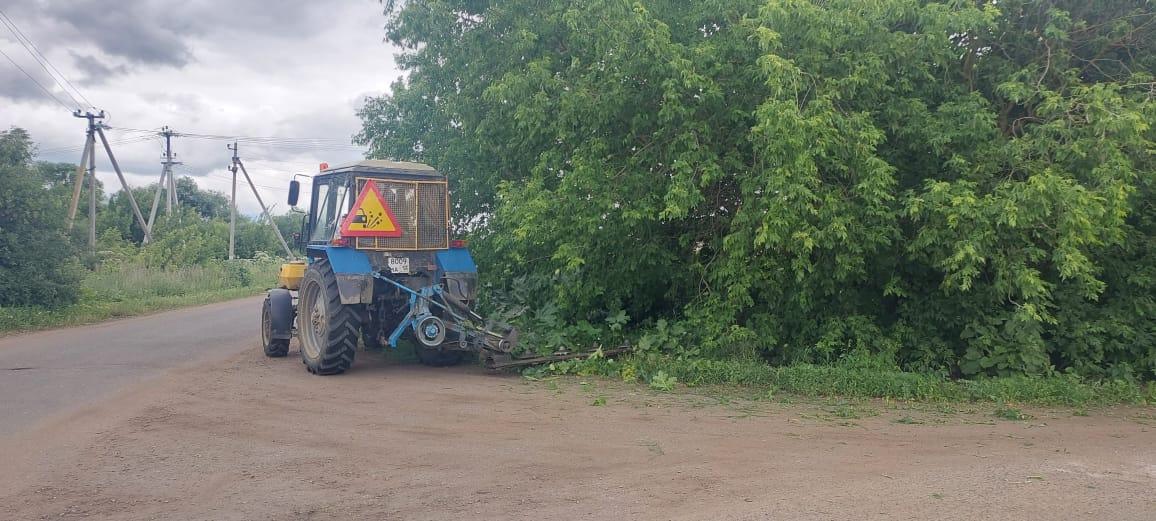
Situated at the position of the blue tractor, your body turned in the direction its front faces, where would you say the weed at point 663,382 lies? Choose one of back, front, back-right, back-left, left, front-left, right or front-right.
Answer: back

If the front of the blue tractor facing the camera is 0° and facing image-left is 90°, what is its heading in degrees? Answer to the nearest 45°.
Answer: approximately 135°

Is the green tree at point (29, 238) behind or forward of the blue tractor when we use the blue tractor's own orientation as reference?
forward

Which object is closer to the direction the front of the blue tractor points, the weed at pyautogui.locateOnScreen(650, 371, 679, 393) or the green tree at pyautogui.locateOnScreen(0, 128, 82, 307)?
the green tree

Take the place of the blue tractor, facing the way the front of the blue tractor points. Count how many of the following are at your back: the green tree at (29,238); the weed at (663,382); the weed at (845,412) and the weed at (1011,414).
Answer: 3

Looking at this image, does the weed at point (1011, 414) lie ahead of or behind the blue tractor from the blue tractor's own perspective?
behind

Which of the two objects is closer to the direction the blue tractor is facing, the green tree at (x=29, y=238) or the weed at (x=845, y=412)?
the green tree
